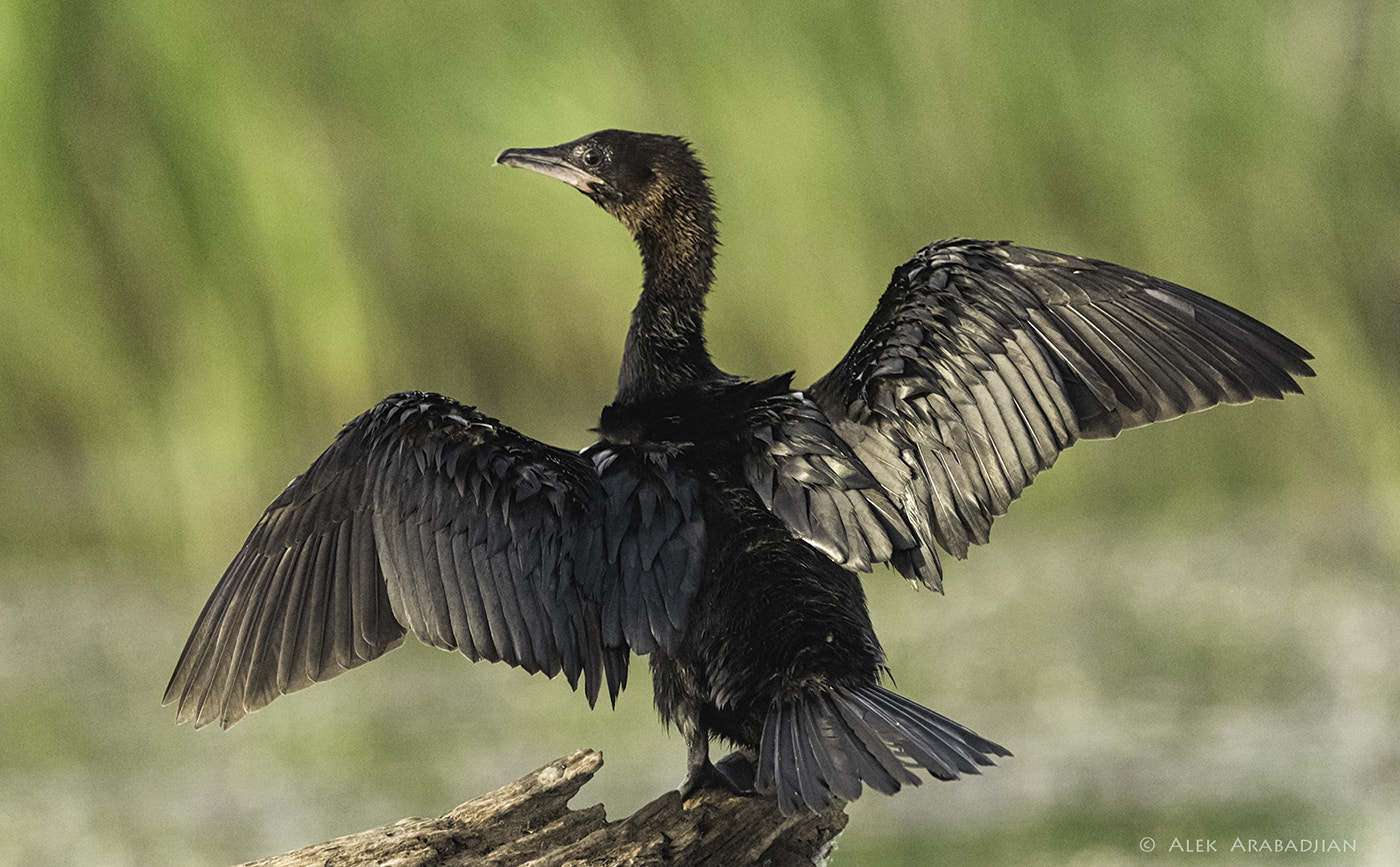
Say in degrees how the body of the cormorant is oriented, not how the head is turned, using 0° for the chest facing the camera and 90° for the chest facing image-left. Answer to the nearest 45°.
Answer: approximately 135°
